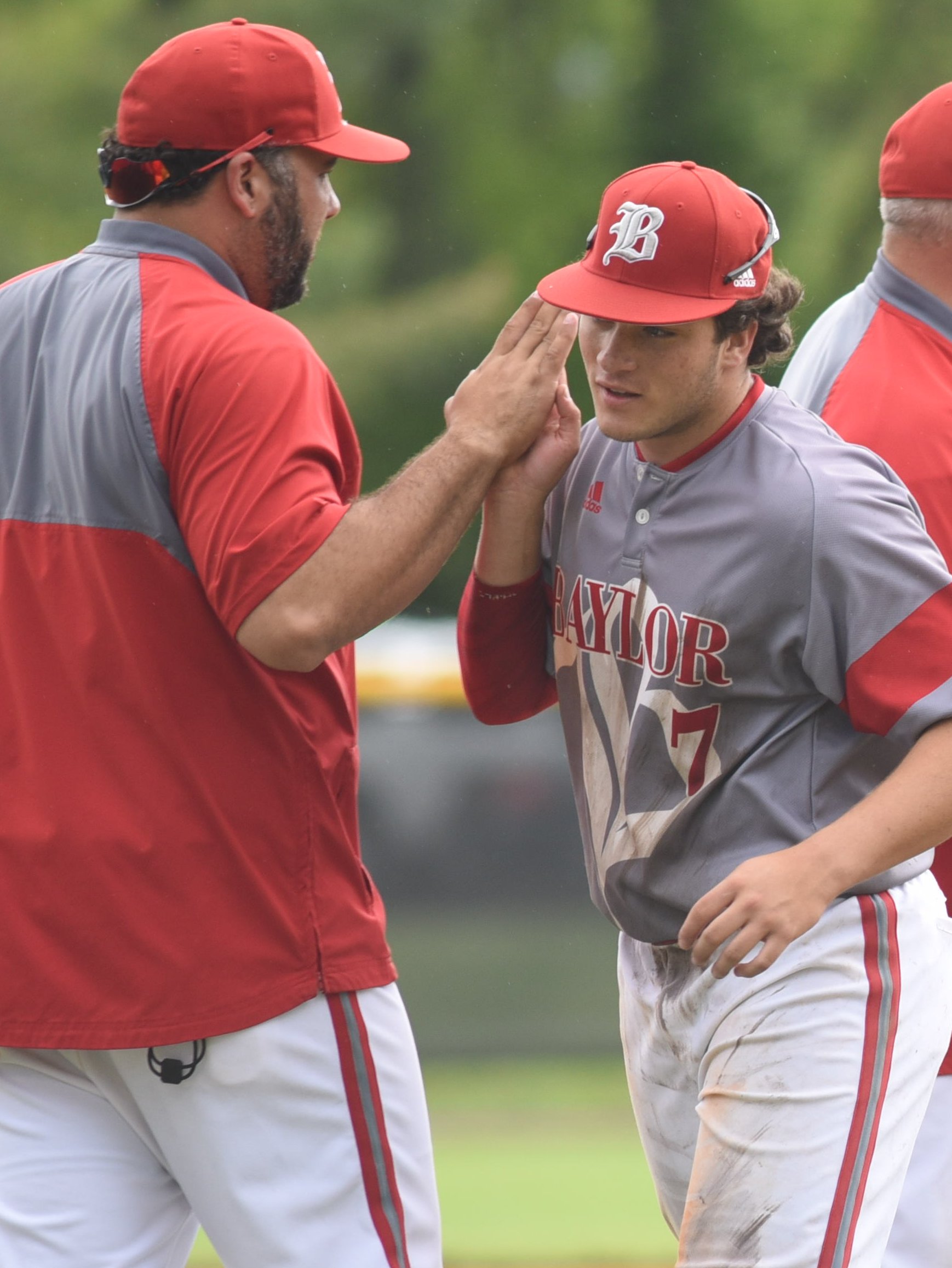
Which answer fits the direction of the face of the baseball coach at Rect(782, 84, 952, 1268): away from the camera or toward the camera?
away from the camera

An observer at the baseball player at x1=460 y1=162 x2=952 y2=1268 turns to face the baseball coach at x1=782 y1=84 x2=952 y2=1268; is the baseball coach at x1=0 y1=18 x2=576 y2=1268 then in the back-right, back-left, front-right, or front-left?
back-left

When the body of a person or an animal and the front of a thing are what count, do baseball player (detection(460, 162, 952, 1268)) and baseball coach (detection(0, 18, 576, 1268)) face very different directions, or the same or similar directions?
very different directions

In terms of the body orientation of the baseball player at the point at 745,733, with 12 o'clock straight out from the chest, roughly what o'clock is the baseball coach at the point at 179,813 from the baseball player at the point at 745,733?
the baseball coach at the point at 179,813 is roughly at 1 o'clock from the baseball player at the point at 745,733.

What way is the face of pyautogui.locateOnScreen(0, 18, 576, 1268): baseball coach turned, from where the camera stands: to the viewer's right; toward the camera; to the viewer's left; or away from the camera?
to the viewer's right

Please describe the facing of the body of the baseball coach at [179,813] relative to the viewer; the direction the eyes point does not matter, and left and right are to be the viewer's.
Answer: facing away from the viewer and to the right of the viewer

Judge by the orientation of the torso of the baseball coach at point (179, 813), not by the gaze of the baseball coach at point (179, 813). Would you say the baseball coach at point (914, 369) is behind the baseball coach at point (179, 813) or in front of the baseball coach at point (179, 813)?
in front

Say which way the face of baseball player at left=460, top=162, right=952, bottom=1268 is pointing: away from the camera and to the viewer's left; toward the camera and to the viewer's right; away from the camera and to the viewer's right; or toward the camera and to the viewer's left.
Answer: toward the camera and to the viewer's left

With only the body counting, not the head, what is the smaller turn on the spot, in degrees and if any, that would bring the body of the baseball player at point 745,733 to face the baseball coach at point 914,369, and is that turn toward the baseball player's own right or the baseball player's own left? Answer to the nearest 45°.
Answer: approximately 135° to the baseball player's own right

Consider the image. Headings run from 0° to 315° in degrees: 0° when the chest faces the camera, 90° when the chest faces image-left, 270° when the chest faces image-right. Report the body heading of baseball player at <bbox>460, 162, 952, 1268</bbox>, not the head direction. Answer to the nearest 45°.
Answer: approximately 45°
